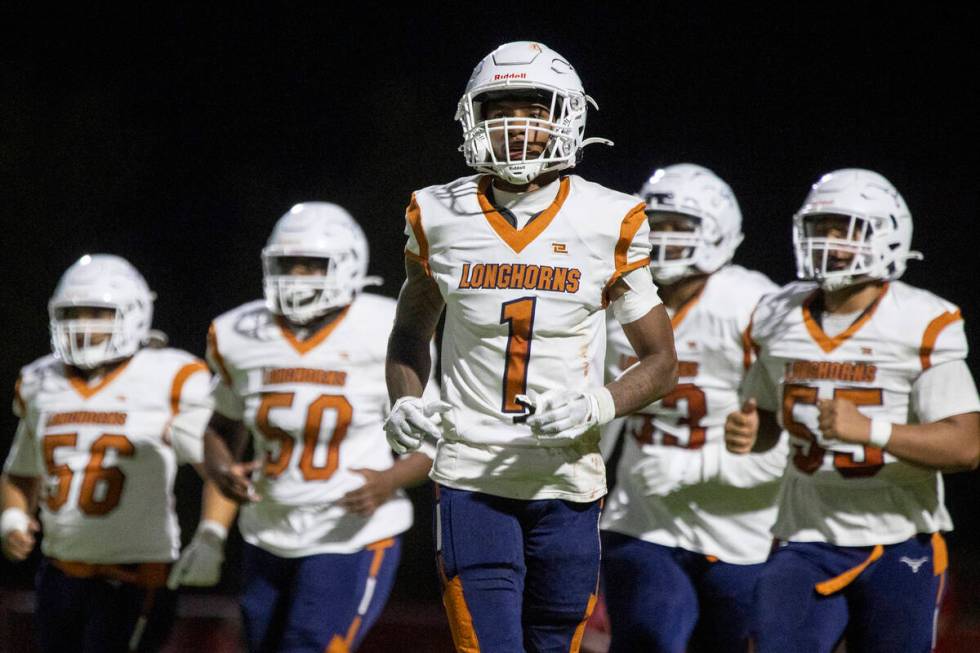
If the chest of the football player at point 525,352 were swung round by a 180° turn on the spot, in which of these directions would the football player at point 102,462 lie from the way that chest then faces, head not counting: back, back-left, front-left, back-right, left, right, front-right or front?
front-left

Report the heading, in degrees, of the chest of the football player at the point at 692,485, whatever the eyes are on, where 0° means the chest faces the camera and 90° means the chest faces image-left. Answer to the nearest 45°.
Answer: approximately 45°

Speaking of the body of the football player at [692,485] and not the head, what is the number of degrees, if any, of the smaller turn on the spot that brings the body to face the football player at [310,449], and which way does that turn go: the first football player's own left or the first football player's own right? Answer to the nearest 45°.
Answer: approximately 45° to the first football player's own right

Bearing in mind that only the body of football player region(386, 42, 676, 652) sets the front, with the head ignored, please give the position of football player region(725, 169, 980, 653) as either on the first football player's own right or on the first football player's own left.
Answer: on the first football player's own left

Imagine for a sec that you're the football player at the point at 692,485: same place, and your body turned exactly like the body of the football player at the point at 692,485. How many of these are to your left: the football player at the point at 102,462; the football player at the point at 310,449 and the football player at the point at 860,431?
1

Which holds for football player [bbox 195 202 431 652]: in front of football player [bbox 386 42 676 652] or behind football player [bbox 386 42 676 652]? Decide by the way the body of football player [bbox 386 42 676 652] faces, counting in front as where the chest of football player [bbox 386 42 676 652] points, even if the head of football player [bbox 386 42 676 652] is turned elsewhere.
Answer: behind

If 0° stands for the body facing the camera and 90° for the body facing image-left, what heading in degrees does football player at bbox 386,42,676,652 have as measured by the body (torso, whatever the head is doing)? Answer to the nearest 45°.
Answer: approximately 0°

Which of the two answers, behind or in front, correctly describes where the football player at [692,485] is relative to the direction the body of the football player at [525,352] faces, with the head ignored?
behind

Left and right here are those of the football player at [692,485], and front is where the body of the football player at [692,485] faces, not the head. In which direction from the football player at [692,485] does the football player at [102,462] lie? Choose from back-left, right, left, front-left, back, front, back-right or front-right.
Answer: front-right
